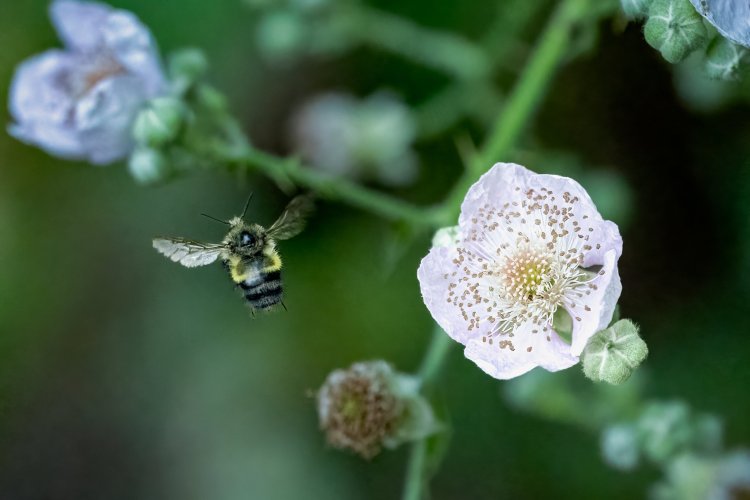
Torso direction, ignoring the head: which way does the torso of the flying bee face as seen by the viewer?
away from the camera

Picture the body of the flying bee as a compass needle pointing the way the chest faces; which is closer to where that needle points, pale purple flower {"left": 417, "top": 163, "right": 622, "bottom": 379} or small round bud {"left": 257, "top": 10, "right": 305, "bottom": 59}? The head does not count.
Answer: the small round bud

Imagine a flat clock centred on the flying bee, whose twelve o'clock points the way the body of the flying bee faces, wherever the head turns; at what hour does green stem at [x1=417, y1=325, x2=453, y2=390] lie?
The green stem is roughly at 3 o'clock from the flying bee.

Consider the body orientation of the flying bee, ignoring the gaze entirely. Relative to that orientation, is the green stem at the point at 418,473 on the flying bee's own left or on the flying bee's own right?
on the flying bee's own right

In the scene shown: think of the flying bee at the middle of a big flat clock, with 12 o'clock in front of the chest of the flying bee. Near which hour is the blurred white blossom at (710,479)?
The blurred white blossom is roughly at 3 o'clock from the flying bee.

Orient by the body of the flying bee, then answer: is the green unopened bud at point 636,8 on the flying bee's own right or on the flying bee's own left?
on the flying bee's own right

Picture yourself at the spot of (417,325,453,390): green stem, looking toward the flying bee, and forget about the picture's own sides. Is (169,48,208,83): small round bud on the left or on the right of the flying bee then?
right
